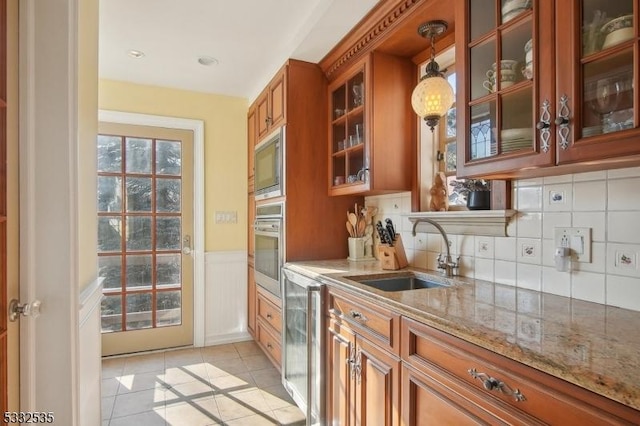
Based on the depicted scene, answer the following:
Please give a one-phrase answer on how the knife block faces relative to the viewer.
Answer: facing the viewer and to the left of the viewer

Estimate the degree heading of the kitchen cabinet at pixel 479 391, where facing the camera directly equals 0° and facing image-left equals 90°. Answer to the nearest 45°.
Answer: approximately 45°

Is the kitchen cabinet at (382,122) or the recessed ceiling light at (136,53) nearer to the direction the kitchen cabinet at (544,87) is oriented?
the recessed ceiling light

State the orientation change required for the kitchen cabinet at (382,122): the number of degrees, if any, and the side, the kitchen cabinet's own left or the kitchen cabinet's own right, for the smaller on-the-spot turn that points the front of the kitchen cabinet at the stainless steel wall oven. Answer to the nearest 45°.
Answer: approximately 90° to the kitchen cabinet's own right

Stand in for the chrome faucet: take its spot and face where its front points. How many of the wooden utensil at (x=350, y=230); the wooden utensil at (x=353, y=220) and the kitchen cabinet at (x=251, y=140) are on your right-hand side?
3

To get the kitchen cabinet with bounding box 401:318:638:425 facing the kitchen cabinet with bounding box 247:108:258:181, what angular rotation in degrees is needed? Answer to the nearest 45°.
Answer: approximately 90° to its right

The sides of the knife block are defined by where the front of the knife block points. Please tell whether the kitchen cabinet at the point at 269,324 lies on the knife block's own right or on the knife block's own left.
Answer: on the knife block's own right
